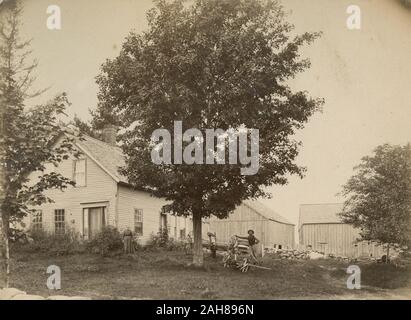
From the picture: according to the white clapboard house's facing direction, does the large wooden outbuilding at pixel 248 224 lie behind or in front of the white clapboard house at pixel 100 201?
behind

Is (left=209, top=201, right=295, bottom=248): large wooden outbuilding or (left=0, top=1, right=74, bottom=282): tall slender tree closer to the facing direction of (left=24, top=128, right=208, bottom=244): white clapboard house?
the tall slender tree

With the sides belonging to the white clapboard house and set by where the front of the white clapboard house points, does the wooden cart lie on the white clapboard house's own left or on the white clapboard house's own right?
on the white clapboard house's own left

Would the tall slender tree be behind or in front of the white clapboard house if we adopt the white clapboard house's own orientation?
in front

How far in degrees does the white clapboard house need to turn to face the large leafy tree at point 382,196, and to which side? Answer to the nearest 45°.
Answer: approximately 90° to its left
